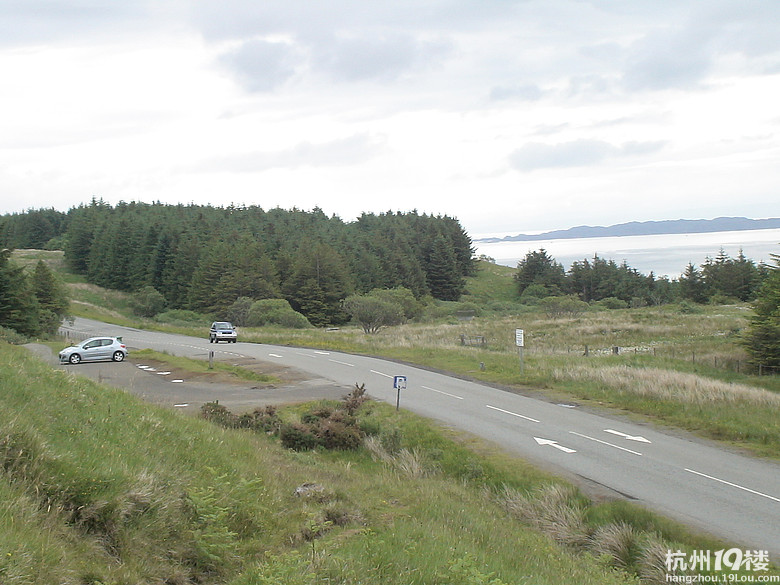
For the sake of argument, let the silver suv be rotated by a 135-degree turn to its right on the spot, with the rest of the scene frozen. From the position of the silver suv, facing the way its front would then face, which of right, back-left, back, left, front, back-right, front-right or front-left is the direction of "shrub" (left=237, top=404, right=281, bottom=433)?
left

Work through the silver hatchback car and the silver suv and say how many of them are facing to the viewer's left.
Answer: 1

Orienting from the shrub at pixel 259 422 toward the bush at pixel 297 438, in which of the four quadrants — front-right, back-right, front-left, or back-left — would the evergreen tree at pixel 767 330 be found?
front-left

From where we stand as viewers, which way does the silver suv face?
facing the viewer and to the right of the viewer

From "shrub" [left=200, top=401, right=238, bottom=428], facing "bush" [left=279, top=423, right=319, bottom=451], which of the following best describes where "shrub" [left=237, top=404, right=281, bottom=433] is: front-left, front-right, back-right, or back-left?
front-left

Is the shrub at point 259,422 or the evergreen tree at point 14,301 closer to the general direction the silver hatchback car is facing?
the evergreen tree

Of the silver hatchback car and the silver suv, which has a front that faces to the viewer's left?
the silver hatchback car

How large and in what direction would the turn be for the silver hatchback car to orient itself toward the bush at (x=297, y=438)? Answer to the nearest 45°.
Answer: approximately 90° to its left

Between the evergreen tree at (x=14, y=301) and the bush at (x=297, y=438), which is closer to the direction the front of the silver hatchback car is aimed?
the evergreen tree

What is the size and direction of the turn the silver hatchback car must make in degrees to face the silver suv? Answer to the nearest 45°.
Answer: approximately 135° to its right

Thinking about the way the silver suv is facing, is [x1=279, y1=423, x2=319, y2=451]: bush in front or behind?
in front

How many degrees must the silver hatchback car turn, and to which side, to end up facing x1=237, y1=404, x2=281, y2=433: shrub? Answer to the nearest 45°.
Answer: approximately 90° to its left

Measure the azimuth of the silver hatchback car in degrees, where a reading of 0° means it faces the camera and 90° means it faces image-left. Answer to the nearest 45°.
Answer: approximately 90°

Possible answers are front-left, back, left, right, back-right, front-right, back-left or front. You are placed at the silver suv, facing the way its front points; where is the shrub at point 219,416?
front-right

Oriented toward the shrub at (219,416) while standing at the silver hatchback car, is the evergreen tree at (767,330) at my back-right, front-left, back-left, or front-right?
front-left

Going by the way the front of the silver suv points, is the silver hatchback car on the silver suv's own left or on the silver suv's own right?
on the silver suv's own right
